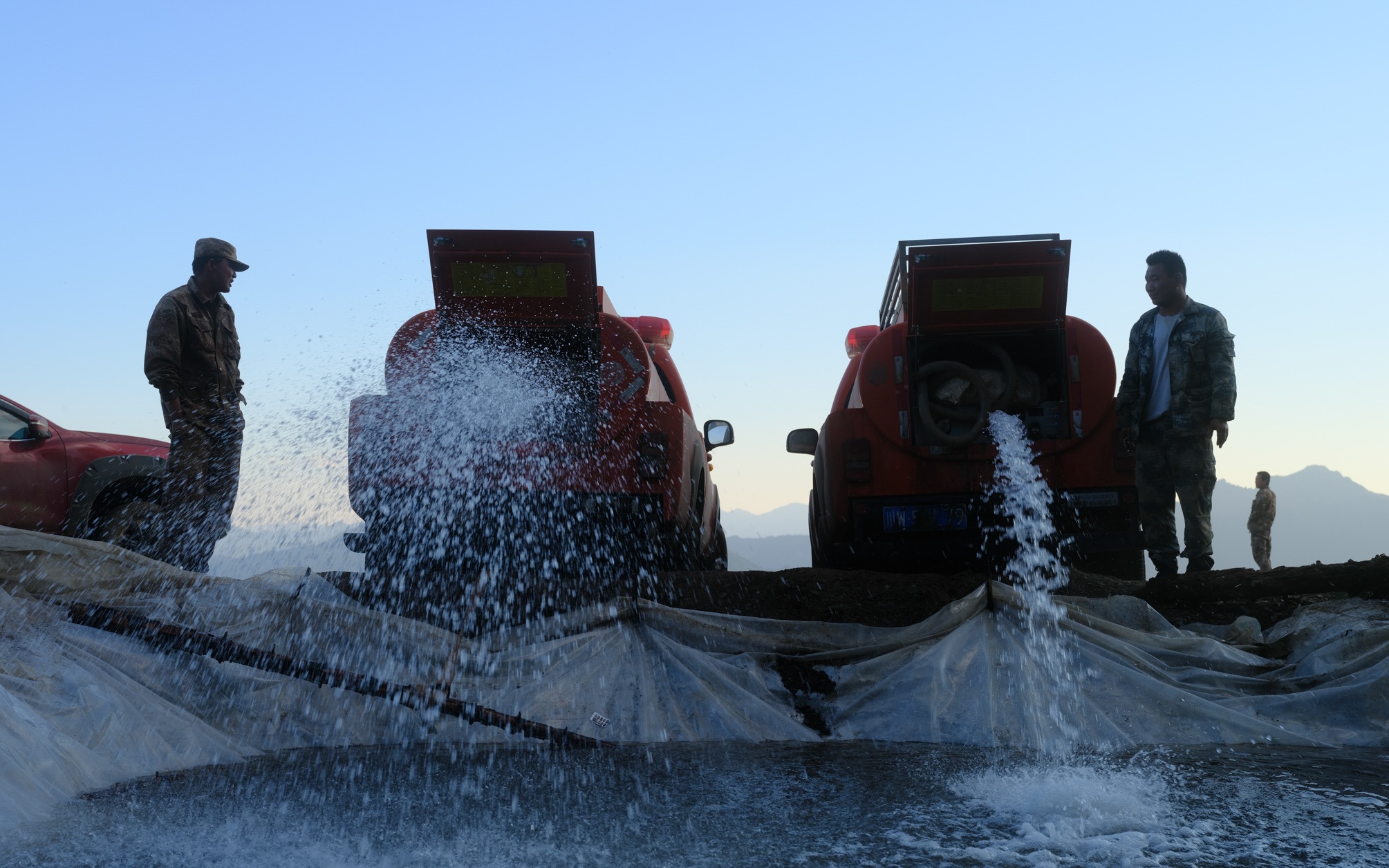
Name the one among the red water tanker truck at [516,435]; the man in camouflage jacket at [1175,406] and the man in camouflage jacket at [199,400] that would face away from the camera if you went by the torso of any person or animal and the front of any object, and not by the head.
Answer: the red water tanker truck

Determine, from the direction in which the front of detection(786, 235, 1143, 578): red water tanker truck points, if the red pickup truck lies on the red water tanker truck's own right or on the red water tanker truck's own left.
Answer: on the red water tanker truck's own left

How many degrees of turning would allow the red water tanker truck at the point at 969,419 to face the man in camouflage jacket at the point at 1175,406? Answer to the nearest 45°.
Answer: approximately 90° to its right

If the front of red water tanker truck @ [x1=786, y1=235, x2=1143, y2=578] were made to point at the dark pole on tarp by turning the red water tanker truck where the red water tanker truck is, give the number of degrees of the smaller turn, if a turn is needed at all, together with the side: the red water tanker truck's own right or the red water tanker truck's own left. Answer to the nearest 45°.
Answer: approximately 135° to the red water tanker truck's own left

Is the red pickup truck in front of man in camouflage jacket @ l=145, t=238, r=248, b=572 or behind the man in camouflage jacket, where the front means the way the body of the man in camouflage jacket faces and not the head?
behind

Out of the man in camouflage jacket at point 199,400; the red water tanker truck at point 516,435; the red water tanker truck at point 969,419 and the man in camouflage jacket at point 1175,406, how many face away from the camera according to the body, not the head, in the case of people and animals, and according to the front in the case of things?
2

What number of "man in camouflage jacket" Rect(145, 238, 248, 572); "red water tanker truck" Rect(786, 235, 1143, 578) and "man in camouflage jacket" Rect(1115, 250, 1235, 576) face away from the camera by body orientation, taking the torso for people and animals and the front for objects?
1

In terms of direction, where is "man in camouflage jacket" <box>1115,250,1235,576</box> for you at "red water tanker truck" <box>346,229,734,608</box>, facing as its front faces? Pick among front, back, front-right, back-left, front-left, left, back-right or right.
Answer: right

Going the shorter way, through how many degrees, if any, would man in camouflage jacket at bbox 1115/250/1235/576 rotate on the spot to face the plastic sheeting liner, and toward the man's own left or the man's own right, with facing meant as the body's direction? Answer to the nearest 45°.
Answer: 0° — they already face it

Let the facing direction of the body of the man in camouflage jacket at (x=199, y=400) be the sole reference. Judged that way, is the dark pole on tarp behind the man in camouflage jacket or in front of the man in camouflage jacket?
in front

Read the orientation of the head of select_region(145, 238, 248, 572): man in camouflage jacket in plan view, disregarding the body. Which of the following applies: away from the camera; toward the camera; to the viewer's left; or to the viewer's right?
to the viewer's right

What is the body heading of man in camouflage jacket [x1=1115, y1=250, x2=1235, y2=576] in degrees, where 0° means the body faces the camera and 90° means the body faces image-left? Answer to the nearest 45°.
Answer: approximately 45°

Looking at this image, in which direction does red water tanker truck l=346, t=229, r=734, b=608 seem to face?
away from the camera

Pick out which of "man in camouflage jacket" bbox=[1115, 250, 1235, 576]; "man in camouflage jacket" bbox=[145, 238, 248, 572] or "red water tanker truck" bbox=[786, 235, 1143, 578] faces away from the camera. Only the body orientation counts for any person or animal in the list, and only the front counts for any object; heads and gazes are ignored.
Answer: the red water tanker truck
